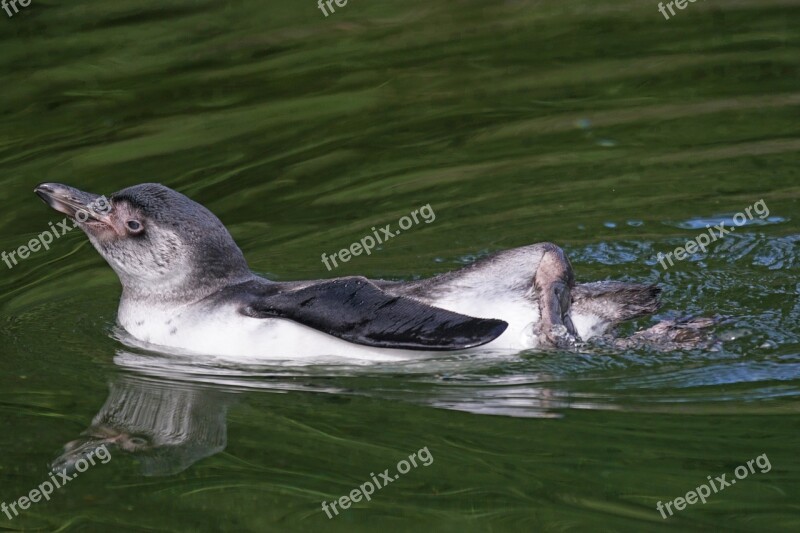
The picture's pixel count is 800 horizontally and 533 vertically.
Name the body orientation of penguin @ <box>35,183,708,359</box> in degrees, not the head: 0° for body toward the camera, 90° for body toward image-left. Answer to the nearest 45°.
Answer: approximately 90°
